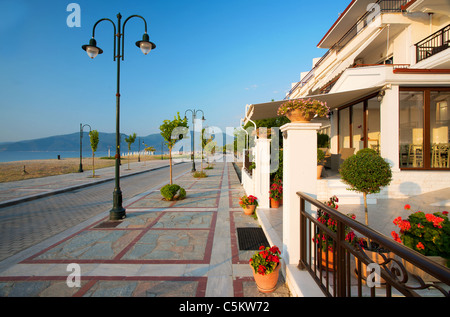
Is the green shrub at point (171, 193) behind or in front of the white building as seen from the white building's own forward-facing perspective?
in front

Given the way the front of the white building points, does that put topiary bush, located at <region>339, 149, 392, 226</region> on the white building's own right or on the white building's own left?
on the white building's own left

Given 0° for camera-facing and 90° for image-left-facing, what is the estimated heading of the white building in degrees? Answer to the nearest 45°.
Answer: approximately 90°

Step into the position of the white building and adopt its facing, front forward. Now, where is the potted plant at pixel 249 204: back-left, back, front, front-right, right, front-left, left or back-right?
front-left

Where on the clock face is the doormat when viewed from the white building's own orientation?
The doormat is roughly at 10 o'clock from the white building.

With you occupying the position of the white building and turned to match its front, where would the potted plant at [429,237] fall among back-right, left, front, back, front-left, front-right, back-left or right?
left

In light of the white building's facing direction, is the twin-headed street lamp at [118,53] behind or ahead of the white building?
ahead
